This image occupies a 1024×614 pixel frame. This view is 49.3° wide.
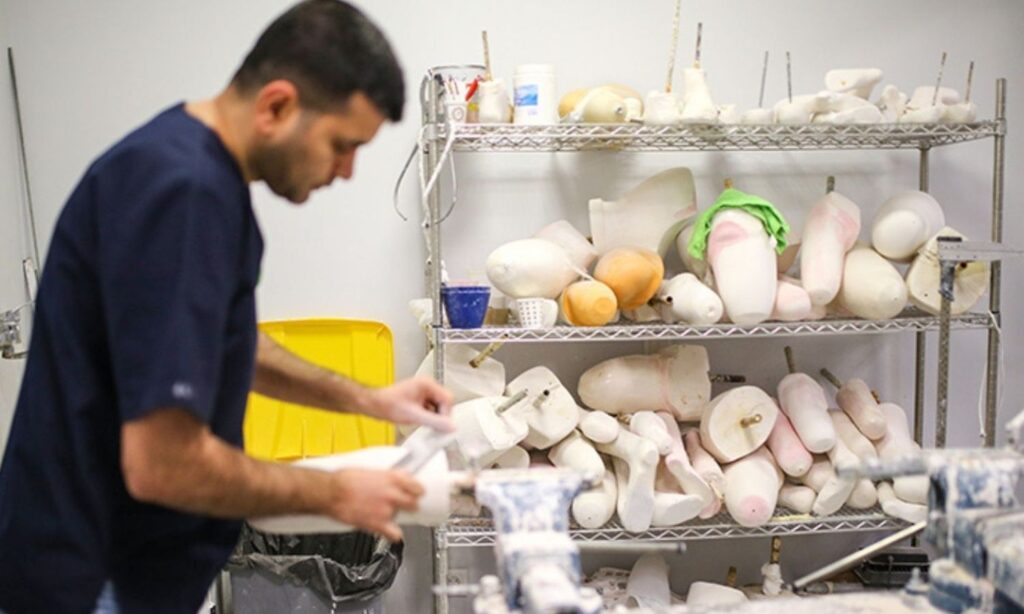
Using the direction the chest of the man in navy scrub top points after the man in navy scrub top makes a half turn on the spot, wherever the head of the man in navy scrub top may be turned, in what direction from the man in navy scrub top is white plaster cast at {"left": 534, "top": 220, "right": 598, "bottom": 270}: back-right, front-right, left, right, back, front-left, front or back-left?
back-right

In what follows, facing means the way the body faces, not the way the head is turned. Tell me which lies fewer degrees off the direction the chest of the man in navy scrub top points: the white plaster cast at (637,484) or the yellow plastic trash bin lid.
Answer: the white plaster cast

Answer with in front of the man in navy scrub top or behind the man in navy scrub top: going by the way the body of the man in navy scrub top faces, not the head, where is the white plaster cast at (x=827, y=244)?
in front

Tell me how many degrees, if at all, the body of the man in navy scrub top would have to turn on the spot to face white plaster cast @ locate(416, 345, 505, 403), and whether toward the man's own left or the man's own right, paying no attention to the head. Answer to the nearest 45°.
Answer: approximately 45° to the man's own left

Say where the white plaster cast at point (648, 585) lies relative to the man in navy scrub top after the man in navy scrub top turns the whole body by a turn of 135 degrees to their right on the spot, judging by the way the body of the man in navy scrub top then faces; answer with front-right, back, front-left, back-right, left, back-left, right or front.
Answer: back

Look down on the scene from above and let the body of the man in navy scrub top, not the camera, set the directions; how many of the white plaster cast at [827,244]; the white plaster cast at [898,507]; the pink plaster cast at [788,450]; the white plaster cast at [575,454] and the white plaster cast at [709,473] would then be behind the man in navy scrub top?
0

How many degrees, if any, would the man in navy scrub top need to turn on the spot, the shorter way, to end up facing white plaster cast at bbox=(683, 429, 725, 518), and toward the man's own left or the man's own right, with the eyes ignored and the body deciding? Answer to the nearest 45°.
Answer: approximately 45° to the man's own left

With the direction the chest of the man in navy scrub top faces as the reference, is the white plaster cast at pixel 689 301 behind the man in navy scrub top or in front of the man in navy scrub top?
in front

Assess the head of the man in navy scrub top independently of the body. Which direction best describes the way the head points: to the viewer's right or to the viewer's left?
to the viewer's right

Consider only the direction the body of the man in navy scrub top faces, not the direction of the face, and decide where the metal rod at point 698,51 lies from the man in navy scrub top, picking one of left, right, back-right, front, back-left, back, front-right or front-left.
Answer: front-left

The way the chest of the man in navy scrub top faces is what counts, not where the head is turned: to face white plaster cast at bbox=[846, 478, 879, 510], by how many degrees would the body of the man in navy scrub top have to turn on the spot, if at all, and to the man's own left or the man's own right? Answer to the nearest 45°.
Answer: approximately 45° to the man's own left

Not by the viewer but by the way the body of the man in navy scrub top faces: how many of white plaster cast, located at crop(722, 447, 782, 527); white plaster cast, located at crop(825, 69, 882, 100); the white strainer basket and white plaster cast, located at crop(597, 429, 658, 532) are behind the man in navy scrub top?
0

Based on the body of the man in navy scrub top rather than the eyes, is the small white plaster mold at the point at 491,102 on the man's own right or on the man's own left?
on the man's own left

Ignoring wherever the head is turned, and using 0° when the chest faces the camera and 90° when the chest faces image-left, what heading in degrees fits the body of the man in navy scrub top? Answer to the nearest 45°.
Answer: approximately 270°

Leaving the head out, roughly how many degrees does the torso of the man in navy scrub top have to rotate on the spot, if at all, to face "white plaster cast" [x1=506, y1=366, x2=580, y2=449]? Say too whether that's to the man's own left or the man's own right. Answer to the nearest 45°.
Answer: approximately 45° to the man's own left
